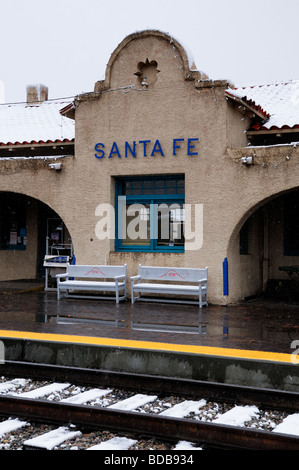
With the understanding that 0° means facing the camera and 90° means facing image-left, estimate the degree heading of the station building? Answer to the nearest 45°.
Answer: approximately 0°
